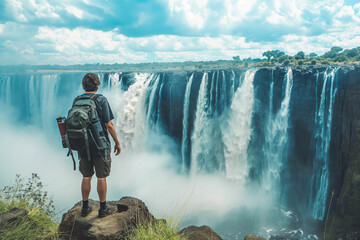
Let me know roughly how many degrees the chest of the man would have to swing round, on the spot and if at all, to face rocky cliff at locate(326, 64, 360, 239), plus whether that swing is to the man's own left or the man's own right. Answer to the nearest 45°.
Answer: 0° — they already face it

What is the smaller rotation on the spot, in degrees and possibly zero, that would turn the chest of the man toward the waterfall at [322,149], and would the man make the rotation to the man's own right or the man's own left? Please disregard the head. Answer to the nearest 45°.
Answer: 0° — they already face it

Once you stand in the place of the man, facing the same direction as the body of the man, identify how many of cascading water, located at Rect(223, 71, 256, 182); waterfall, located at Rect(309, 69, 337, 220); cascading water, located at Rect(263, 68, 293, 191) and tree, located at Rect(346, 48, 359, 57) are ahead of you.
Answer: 4

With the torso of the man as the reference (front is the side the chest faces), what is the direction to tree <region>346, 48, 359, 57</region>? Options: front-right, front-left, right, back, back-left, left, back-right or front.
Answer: front

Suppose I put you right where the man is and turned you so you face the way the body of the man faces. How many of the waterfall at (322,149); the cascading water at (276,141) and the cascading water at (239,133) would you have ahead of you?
3

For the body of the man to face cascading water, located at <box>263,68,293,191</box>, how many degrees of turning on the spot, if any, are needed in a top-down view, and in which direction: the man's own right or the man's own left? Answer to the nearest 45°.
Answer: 0° — they already face it

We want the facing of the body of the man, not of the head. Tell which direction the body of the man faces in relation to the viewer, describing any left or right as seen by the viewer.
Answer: facing away from the viewer and to the right of the viewer

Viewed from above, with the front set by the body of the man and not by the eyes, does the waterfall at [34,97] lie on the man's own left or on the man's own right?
on the man's own left

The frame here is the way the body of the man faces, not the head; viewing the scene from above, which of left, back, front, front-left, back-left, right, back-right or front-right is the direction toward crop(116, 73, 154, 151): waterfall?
front-left

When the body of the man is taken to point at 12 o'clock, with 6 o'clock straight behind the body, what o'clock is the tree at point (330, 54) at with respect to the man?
The tree is roughly at 12 o'clock from the man.

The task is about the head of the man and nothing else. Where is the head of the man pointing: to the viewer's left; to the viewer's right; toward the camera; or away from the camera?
away from the camera

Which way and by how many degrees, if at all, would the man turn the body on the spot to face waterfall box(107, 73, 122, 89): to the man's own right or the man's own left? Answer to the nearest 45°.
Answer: approximately 45° to the man's own left
